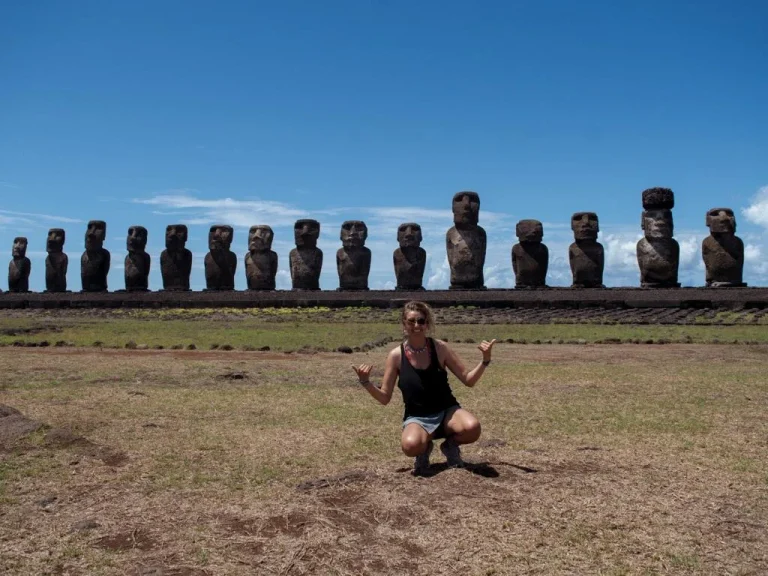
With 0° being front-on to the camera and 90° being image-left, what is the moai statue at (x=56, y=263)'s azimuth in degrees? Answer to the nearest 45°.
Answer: approximately 45°

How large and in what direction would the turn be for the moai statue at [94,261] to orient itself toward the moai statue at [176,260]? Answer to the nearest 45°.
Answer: approximately 90° to its left

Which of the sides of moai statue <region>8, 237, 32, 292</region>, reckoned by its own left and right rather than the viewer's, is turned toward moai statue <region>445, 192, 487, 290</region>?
left

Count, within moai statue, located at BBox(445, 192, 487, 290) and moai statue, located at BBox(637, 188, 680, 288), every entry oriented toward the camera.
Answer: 2

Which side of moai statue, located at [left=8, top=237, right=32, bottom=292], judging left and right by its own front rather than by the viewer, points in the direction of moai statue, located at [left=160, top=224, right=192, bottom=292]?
left

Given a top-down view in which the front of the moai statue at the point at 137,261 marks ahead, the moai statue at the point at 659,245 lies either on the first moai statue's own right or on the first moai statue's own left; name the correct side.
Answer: on the first moai statue's own left

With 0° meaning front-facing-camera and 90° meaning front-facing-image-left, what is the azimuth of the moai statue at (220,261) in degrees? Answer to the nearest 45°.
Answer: approximately 45°

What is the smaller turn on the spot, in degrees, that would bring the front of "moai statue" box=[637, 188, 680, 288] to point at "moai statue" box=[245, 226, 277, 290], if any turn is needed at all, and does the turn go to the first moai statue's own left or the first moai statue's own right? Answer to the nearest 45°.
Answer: approximately 90° to the first moai statue's own right

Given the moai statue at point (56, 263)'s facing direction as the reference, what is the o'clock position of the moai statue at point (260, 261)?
the moai statue at point (260, 261) is roughly at 9 o'clock from the moai statue at point (56, 263).

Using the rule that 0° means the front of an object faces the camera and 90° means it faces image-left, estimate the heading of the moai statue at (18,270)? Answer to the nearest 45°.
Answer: approximately 45°
